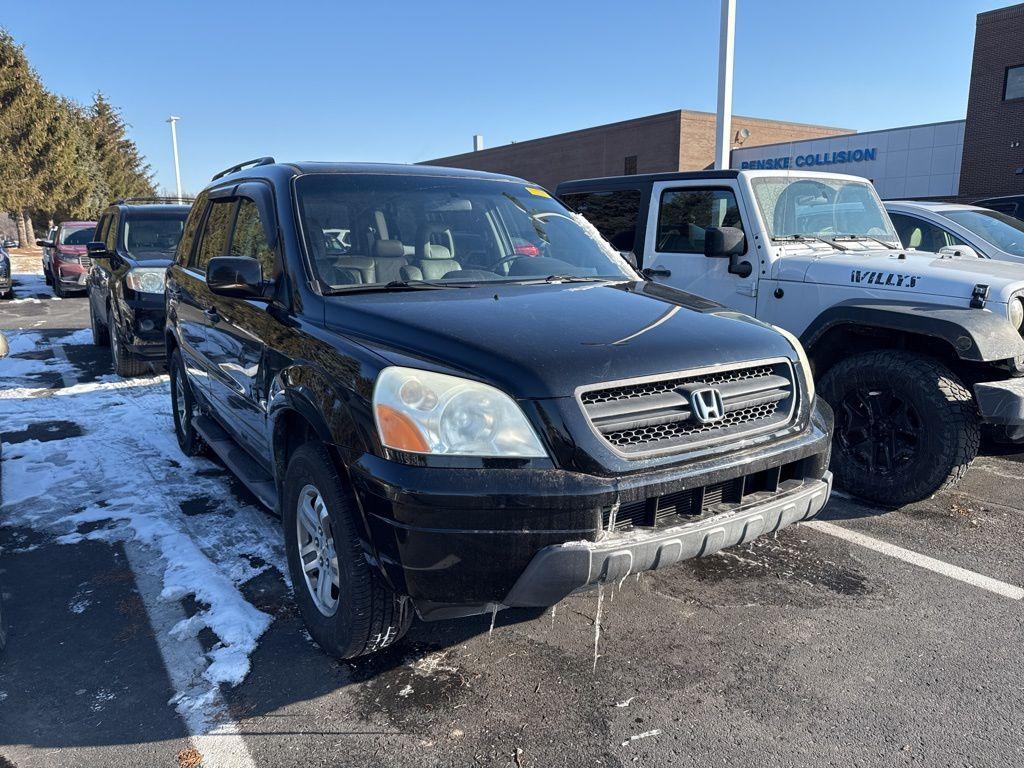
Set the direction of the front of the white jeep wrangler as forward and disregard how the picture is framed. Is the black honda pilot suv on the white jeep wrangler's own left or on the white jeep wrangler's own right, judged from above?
on the white jeep wrangler's own right

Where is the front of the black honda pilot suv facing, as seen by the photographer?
facing the viewer and to the right of the viewer

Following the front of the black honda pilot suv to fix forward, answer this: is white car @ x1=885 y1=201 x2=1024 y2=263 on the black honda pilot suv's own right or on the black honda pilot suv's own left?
on the black honda pilot suv's own left

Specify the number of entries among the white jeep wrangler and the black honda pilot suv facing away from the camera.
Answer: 0

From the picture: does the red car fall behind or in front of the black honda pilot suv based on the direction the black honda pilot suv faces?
behind

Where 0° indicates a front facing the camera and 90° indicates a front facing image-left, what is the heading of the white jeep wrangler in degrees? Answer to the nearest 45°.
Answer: approximately 315°

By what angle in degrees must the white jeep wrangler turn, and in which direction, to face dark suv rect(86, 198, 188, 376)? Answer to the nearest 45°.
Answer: approximately 135° to its right

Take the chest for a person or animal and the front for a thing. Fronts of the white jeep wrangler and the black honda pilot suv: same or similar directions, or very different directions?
same or similar directions

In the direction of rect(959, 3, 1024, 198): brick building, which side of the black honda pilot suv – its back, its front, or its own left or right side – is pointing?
left

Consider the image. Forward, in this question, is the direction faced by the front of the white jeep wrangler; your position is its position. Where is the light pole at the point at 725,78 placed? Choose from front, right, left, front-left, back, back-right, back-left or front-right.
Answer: back-left

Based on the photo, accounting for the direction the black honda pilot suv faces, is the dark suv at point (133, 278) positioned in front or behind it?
behind

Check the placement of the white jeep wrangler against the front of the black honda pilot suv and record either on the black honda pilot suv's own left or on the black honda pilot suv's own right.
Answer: on the black honda pilot suv's own left
